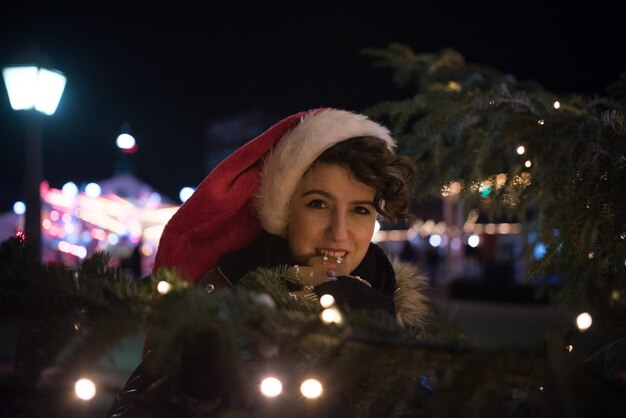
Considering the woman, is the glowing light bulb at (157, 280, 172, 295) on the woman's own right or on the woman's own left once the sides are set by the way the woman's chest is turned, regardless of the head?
on the woman's own right

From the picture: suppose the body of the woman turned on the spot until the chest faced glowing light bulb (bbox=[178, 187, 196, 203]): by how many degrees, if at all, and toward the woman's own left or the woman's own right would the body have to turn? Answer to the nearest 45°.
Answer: approximately 135° to the woman's own left

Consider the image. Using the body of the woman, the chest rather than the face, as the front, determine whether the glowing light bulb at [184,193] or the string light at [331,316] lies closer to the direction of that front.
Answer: the string light

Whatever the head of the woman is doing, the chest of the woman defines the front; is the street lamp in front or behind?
behind

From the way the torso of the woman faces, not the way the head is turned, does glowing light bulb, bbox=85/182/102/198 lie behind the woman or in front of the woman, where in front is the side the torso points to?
behind

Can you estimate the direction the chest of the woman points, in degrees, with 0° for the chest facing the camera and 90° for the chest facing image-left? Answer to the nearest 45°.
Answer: approximately 315°
